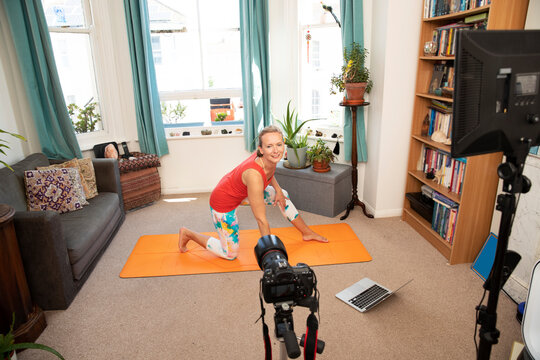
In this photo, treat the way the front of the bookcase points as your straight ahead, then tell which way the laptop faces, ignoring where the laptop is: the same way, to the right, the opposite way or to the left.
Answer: to the right

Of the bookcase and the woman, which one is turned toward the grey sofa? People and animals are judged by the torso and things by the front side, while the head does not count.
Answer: the bookcase

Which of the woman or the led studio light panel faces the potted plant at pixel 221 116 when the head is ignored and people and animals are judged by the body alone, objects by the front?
the led studio light panel

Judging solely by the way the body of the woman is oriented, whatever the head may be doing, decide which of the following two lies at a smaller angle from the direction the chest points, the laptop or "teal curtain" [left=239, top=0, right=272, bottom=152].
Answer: the laptop

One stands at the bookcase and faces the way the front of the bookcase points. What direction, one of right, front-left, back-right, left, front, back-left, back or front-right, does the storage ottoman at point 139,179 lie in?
front-right

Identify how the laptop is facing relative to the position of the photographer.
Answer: facing away from the viewer and to the left of the viewer

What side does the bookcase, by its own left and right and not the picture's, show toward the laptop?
front

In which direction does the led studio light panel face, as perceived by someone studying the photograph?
facing away from the viewer and to the left of the viewer

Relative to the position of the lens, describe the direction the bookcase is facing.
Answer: facing the viewer and to the left of the viewer

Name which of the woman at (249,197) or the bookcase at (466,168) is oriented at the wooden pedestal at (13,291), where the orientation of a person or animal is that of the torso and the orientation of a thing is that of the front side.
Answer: the bookcase

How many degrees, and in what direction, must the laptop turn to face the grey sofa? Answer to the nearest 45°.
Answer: approximately 45° to its left

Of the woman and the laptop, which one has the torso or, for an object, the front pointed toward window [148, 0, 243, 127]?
the laptop

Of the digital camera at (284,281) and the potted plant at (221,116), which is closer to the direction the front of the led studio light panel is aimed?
the potted plant

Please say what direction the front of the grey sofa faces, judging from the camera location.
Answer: facing the viewer and to the right of the viewer
